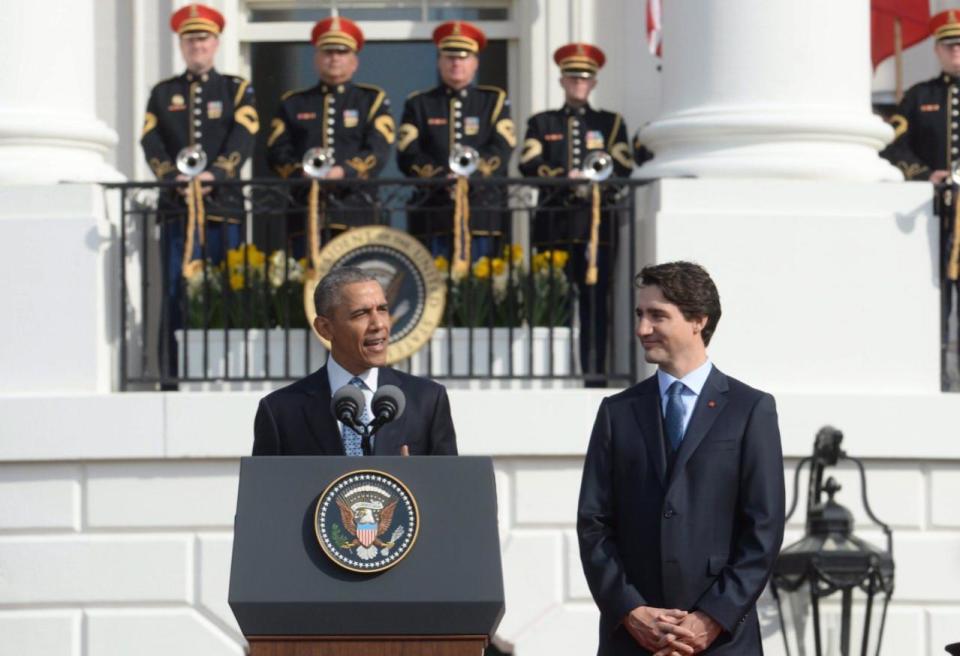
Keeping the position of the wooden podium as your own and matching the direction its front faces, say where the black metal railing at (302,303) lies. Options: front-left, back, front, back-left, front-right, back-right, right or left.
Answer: back

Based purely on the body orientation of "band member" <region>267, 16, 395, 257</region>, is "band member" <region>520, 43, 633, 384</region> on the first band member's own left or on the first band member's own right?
on the first band member's own left

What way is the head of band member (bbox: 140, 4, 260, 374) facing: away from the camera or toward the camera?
toward the camera

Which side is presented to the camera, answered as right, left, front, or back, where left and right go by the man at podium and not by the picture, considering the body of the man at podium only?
front

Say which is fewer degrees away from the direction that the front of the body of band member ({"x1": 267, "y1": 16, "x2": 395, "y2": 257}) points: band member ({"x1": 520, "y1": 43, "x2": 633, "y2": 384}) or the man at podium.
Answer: the man at podium

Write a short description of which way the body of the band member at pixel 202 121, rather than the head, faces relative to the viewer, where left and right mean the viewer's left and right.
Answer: facing the viewer

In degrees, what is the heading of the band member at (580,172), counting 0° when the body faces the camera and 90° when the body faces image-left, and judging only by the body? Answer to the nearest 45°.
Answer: approximately 0°

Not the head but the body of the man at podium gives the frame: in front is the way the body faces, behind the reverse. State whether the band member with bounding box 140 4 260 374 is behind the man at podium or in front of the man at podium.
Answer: behind

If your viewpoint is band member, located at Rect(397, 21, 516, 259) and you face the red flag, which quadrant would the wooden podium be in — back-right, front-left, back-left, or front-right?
back-right

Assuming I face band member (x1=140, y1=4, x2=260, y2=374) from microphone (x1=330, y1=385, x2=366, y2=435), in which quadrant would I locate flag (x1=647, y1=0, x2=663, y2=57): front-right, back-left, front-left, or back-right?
front-right

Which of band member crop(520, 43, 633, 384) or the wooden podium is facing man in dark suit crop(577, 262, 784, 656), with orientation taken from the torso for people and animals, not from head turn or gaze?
the band member

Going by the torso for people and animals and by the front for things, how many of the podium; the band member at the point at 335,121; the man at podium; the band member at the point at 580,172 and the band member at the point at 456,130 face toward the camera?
5

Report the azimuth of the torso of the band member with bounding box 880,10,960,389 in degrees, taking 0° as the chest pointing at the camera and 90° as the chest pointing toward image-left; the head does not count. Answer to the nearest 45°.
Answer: approximately 0°

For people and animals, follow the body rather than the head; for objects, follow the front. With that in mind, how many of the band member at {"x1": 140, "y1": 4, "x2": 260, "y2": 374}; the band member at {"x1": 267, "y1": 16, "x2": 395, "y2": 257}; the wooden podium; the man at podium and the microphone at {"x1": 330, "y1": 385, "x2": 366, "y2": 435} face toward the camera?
4

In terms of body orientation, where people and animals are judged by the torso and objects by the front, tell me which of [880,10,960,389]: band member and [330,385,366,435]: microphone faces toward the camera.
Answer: the band member

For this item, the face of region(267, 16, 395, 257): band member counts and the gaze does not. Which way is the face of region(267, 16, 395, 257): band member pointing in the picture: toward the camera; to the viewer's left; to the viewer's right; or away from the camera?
toward the camera

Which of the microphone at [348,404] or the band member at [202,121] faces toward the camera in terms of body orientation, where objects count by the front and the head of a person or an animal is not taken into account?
the band member

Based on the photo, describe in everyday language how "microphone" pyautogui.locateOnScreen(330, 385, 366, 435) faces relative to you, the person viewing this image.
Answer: facing away from the viewer
